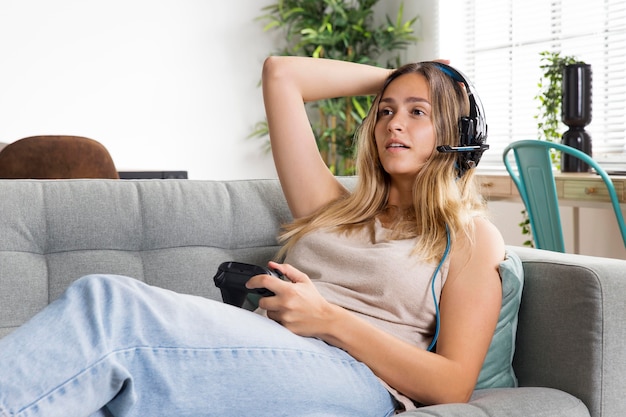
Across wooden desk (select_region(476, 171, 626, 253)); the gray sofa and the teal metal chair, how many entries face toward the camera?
2

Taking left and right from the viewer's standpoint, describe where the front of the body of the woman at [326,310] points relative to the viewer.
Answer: facing the viewer and to the left of the viewer

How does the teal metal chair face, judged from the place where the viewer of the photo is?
facing away from the viewer and to the right of the viewer

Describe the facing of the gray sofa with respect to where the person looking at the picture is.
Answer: facing the viewer

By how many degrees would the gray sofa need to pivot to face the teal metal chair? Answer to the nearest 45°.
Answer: approximately 135° to its left

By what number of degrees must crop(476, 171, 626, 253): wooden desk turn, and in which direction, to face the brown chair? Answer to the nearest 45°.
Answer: approximately 45° to its right

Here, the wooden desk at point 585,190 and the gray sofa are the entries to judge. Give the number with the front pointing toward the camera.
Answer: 2

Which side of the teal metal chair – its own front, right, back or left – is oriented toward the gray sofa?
back

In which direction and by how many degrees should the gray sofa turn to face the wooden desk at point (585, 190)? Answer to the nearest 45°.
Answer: approximately 135° to its left

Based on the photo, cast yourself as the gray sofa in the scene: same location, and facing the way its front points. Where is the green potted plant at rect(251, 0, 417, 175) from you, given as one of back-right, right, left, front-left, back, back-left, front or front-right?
back

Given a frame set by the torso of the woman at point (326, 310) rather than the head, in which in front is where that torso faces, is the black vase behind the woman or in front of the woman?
behind

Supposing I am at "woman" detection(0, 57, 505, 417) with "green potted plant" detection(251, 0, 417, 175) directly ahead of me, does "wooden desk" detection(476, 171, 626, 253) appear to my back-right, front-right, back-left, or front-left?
front-right

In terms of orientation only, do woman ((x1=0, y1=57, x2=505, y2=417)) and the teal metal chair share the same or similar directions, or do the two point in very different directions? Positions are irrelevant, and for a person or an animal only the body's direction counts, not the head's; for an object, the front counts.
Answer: very different directions

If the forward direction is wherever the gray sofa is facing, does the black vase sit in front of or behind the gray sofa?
behind
